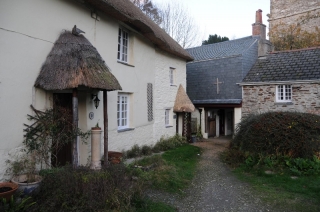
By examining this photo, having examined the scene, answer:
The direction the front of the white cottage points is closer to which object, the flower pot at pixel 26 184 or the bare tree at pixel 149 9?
the flower pot

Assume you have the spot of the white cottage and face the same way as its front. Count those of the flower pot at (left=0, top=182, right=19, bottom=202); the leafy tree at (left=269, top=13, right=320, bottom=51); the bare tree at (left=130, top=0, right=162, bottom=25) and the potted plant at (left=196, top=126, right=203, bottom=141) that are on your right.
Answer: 1

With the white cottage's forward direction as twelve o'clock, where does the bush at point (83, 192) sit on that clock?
The bush is roughly at 2 o'clock from the white cottage.

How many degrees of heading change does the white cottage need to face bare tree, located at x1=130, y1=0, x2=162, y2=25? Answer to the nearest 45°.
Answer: approximately 135° to its left

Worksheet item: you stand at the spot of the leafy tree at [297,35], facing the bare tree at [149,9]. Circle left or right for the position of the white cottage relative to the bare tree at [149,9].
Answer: left

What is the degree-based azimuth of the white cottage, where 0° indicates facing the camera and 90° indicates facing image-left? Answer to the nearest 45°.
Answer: approximately 315°

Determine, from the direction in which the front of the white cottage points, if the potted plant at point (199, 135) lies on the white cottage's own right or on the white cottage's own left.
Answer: on the white cottage's own left
